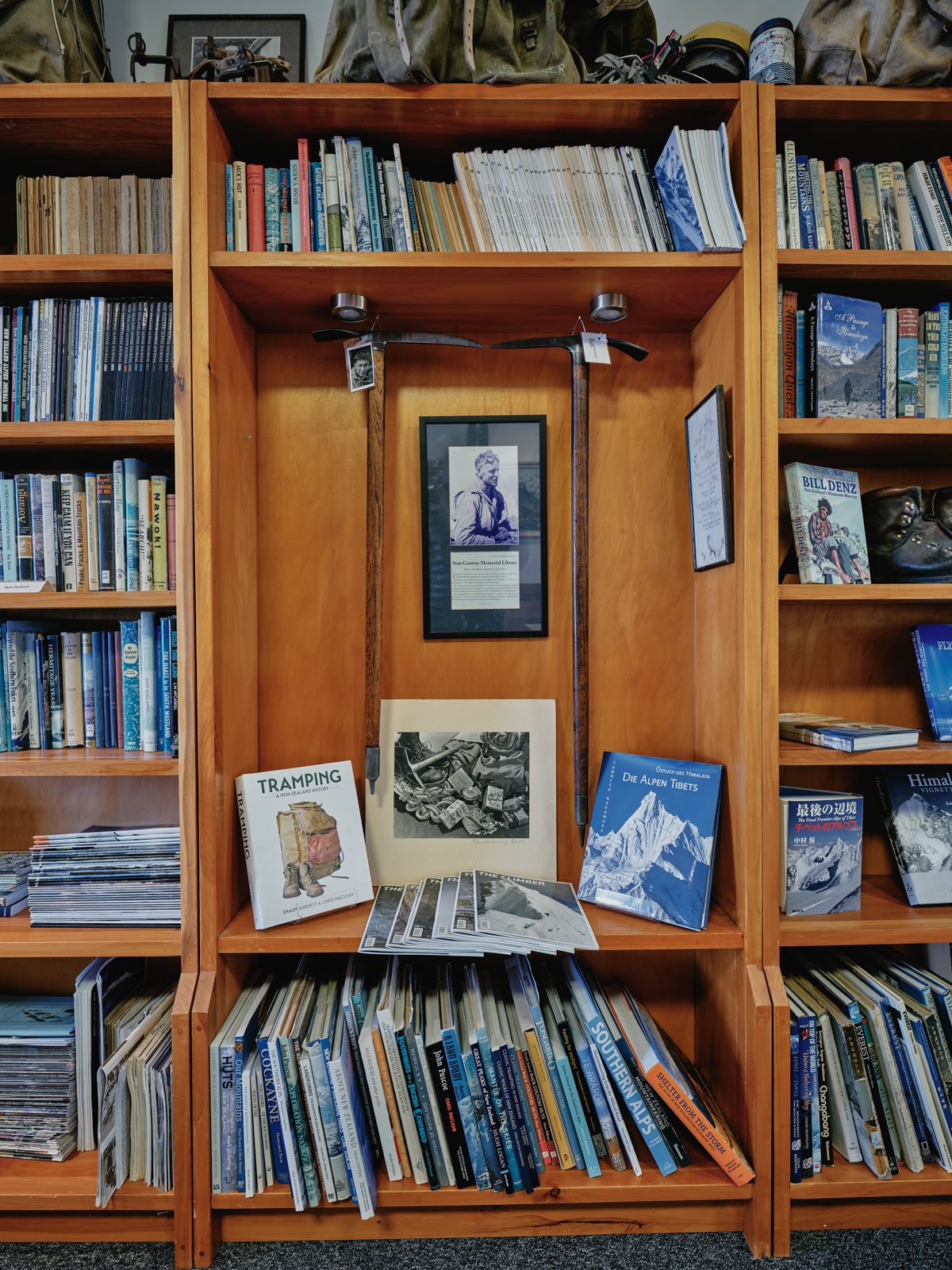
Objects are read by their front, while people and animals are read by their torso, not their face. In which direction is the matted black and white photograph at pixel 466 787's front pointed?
toward the camera

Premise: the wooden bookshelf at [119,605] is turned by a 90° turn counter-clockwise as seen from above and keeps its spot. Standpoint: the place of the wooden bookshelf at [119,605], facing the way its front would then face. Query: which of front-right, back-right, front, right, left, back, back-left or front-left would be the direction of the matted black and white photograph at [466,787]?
front

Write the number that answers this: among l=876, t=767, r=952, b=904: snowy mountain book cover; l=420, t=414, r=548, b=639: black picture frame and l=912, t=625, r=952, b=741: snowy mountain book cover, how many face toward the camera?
3

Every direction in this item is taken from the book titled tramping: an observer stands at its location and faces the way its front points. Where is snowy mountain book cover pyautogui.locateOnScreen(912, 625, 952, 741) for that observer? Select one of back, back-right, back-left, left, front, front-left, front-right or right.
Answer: left

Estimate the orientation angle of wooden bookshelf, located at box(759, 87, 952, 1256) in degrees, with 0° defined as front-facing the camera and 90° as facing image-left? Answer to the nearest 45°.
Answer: approximately 0°

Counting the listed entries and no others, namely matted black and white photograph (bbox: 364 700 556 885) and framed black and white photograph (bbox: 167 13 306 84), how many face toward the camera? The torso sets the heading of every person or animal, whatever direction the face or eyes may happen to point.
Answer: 2

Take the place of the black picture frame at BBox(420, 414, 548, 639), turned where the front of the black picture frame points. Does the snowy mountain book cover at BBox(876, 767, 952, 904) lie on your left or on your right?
on your left

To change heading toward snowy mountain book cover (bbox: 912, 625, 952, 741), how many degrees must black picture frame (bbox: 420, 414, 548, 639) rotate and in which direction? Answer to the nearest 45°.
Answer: approximately 90° to its left

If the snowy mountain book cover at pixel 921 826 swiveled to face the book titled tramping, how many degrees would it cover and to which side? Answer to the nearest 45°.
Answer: approximately 45° to its right

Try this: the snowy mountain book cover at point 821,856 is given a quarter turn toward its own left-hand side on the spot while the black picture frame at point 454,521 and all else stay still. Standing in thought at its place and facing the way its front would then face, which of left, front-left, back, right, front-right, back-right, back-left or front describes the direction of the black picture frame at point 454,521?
back

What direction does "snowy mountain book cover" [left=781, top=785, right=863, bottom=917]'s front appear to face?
toward the camera

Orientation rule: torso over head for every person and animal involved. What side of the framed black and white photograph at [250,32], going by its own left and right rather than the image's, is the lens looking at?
front
